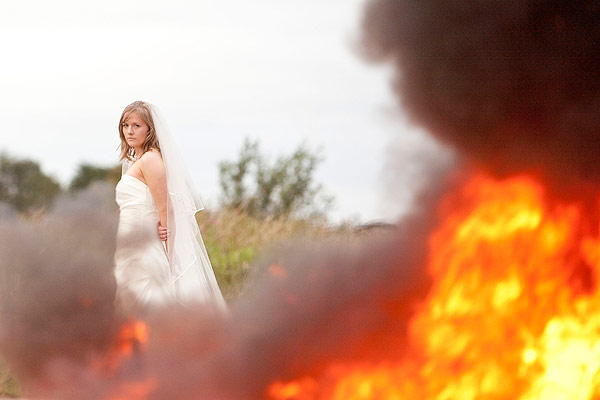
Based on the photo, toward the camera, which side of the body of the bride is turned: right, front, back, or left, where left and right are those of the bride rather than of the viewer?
left
